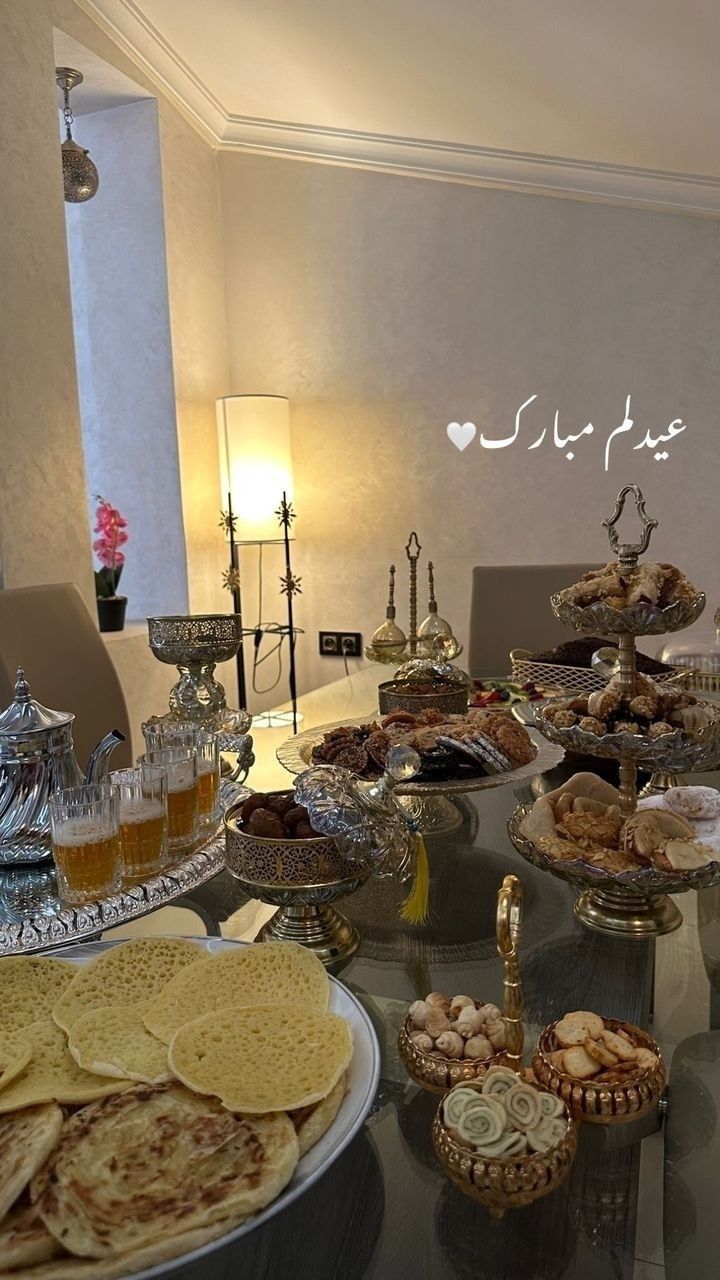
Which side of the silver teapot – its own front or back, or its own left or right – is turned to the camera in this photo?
right

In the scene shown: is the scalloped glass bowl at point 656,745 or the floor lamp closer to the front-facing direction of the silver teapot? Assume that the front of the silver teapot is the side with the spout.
the scalloped glass bowl

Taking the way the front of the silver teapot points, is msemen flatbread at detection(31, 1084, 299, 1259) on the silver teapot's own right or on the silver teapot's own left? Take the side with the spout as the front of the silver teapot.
on the silver teapot's own right

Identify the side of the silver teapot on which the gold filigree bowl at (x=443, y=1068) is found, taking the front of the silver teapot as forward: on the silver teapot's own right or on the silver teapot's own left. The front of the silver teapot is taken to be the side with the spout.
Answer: on the silver teapot's own right

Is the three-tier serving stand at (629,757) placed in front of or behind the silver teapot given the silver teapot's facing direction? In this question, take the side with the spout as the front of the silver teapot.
in front

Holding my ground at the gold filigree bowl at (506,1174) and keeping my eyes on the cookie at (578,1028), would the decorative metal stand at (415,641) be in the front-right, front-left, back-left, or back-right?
front-left

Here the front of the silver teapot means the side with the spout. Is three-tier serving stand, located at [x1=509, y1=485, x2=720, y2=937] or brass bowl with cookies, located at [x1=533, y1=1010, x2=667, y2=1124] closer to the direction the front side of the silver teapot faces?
the three-tier serving stand

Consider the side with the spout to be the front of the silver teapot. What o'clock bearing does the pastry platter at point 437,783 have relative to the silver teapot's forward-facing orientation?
The pastry platter is roughly at 12 o'clock from the silver teapot.

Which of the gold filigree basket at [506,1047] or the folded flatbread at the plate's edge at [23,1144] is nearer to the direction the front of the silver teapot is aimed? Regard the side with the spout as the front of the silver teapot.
the gold filigree basket

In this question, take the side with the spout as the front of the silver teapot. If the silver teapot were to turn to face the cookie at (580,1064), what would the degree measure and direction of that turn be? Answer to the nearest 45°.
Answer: approximately 45° to its right

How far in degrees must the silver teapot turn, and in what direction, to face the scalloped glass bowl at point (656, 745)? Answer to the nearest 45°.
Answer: approximately 45° to its right

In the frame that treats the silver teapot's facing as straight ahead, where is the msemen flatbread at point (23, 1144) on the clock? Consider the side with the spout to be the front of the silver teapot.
The msemen flatbread is roughly at 3 o'clock from the silver teapot.

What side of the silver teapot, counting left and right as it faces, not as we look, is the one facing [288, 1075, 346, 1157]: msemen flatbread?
right

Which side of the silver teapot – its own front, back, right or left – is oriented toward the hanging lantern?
left

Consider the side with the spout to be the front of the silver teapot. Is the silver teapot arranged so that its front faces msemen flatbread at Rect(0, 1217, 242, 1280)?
no
